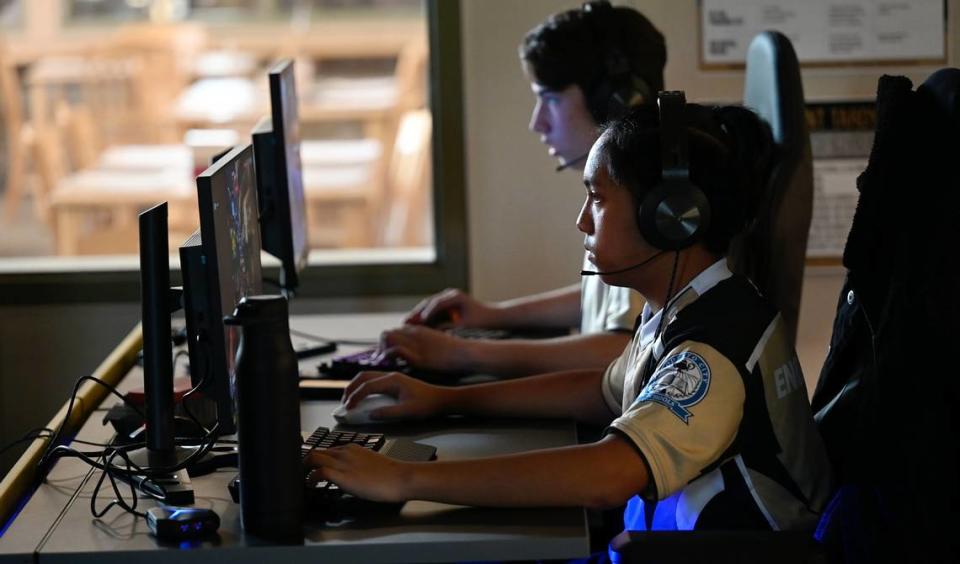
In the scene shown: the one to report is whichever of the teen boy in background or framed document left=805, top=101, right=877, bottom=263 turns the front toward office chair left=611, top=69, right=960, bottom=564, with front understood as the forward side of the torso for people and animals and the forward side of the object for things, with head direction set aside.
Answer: the framed document

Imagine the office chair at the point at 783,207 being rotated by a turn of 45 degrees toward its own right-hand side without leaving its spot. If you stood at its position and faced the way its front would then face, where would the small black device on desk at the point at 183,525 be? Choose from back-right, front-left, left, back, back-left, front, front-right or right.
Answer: left

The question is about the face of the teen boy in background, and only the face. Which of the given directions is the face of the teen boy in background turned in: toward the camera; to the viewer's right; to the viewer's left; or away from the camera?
to the viewer's left

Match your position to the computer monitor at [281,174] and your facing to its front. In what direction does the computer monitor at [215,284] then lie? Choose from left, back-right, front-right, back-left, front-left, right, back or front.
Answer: right

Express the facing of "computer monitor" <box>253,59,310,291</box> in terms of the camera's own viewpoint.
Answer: facing to the right of the viewer

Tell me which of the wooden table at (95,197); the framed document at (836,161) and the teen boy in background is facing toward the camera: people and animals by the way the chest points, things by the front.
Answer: the framed document

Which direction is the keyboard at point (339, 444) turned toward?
to the viewer's right

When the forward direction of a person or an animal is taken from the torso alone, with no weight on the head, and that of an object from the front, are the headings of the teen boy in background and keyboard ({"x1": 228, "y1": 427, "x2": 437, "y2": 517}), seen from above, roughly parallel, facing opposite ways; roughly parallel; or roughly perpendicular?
roughly parallel, facing opposite ways

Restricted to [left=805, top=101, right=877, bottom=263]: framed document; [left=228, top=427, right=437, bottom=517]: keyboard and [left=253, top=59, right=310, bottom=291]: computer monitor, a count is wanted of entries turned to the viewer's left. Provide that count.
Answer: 0

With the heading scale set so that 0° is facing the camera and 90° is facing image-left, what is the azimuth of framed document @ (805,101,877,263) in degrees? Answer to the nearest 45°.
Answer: approximately 0°

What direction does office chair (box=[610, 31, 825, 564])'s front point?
to the viewer's left

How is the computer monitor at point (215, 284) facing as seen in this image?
to the viewer's right

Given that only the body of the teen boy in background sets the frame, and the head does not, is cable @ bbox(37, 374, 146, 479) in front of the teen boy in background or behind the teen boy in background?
in front

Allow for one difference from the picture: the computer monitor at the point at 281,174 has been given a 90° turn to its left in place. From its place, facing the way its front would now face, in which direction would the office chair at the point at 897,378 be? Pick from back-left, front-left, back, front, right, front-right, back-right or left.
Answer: back-right
